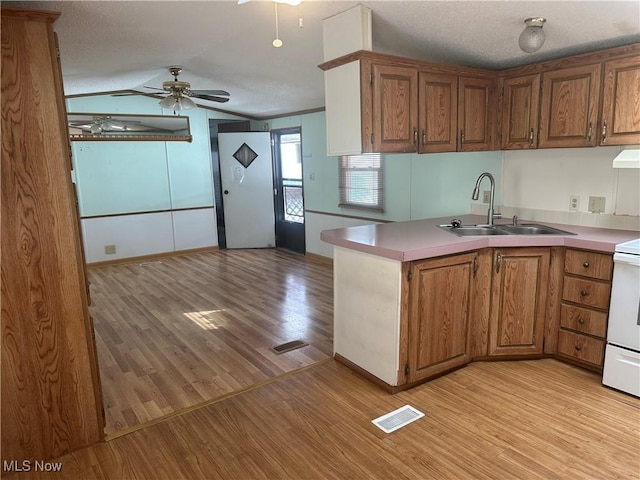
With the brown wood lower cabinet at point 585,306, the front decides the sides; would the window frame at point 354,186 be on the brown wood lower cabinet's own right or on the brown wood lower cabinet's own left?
on the brown wood lower cabinet's own right

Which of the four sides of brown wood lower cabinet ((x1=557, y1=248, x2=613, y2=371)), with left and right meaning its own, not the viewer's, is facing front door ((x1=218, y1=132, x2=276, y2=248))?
right

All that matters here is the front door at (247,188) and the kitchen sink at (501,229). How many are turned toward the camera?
2

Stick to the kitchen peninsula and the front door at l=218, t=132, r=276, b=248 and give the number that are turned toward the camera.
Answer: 2

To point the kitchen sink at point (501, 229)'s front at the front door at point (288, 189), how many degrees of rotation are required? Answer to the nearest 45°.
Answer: approximately 135° to its right

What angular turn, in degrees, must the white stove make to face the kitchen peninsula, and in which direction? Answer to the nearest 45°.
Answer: approximately 45° to its right

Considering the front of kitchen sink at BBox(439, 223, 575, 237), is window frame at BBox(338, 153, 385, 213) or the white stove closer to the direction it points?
the white stove

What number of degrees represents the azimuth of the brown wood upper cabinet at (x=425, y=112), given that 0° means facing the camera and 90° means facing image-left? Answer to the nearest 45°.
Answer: approximately 315°
